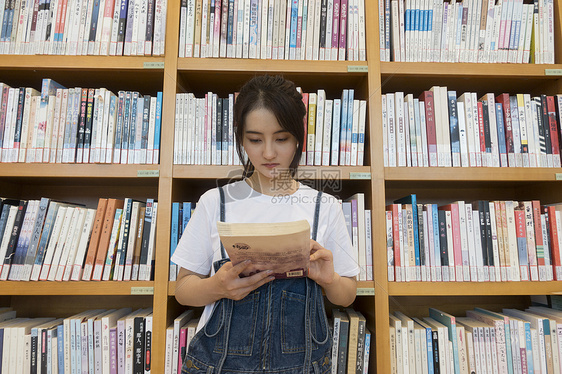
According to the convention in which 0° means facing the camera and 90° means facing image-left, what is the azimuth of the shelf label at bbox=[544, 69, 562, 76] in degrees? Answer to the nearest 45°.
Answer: approximately 0°

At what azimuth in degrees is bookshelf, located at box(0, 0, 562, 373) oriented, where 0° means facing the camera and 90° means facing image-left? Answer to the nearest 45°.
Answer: approximately 0°
